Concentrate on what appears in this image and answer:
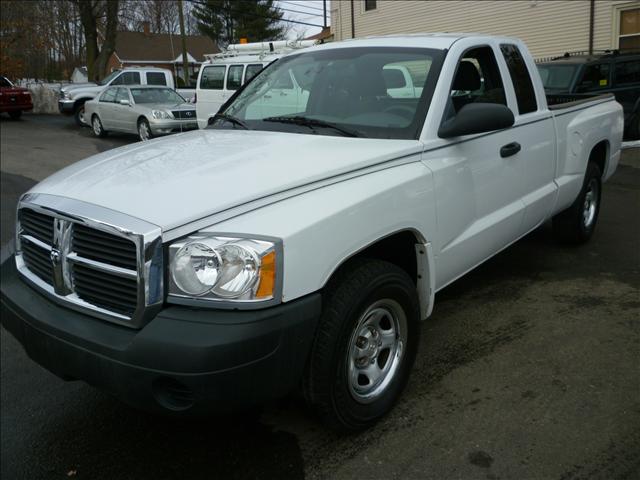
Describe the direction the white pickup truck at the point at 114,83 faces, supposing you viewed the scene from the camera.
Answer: facing to the left of the viewer

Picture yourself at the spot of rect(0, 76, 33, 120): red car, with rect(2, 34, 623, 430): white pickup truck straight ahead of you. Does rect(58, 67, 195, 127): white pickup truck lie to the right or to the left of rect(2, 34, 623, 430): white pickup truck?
left

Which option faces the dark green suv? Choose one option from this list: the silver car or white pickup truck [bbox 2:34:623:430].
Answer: the silver car

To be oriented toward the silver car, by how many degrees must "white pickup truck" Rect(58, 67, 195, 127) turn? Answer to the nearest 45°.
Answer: approximately 90° to its left

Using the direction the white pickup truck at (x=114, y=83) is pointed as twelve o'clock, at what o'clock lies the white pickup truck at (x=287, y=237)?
the white pickup truck at (x=287, y=237) is roughly at 9 o'clock from the white pickup truck at (x=114, y=83).

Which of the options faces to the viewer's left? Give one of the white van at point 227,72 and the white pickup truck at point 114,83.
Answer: the white pickup truck

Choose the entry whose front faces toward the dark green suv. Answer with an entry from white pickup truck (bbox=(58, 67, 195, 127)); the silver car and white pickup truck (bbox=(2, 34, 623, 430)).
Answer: the silver car

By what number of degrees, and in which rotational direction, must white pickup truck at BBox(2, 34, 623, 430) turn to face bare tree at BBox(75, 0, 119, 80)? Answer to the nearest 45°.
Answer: approximately 135° to its right

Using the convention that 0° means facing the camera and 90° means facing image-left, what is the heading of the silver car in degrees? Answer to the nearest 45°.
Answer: approximately 315°

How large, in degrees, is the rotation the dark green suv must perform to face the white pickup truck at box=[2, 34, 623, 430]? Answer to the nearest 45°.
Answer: approximately 45° to its left
